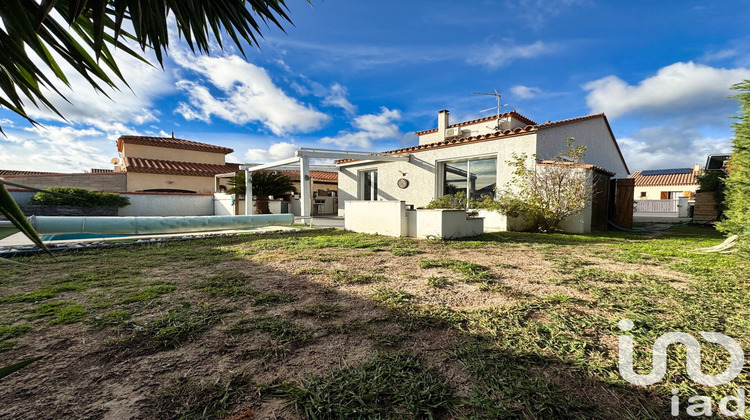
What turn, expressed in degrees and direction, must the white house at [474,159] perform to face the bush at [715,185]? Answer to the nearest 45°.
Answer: approximately 135° to its left

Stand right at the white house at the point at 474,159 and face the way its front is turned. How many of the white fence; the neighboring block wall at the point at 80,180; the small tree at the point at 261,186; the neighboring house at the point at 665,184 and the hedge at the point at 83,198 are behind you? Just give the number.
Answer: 2

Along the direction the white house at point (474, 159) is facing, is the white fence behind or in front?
behind

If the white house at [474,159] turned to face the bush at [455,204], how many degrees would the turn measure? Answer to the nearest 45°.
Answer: approximately 45° to its left

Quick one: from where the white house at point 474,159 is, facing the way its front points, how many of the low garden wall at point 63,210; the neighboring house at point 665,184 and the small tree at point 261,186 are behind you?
1

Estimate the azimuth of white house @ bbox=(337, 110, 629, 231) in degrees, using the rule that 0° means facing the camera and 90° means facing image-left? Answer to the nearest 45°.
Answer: approximately 45°

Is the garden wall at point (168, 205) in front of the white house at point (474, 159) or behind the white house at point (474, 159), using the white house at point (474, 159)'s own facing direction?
in front
